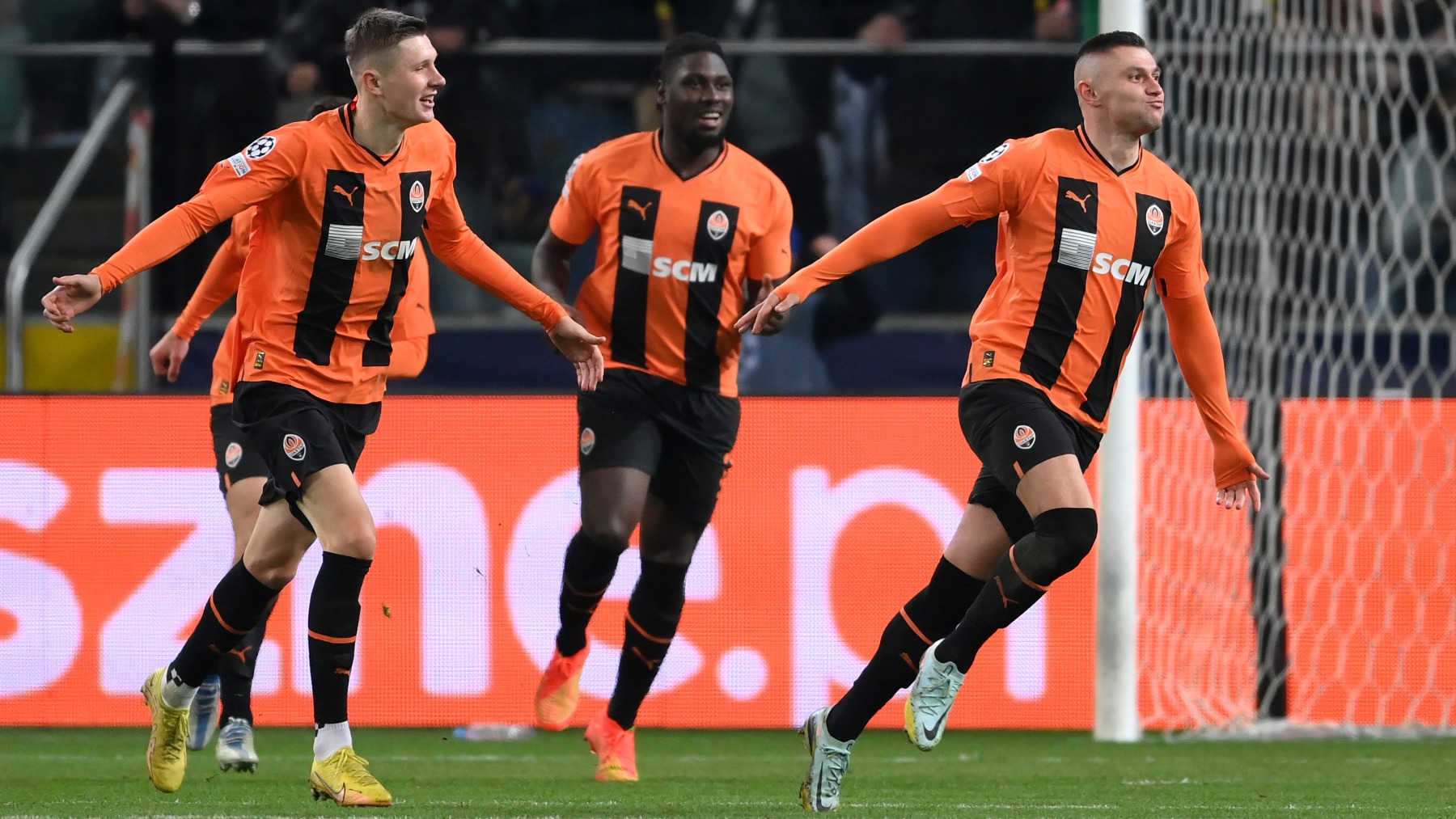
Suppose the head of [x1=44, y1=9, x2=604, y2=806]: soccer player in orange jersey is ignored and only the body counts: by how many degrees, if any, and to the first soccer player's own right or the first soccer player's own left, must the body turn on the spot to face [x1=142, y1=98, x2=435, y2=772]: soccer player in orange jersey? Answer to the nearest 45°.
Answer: approximately 135° to the first soccer player's own left

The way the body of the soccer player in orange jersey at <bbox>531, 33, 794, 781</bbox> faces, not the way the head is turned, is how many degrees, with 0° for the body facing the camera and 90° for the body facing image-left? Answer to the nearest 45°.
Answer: approximately 0°

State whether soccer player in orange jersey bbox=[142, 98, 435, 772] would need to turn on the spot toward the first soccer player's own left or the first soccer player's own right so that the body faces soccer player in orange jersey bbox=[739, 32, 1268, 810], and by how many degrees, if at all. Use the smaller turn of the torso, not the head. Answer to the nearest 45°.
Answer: approximately 45° to the first soccer player's own left

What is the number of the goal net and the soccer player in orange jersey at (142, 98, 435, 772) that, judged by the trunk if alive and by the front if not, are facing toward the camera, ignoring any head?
2

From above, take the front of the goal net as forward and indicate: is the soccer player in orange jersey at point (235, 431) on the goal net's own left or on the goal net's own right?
on the goal net's own right

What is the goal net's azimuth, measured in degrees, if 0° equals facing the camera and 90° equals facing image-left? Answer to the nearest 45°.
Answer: approximately 0°

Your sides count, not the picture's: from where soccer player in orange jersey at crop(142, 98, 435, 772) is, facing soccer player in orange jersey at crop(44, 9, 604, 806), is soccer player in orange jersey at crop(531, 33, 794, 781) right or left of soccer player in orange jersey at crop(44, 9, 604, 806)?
left
